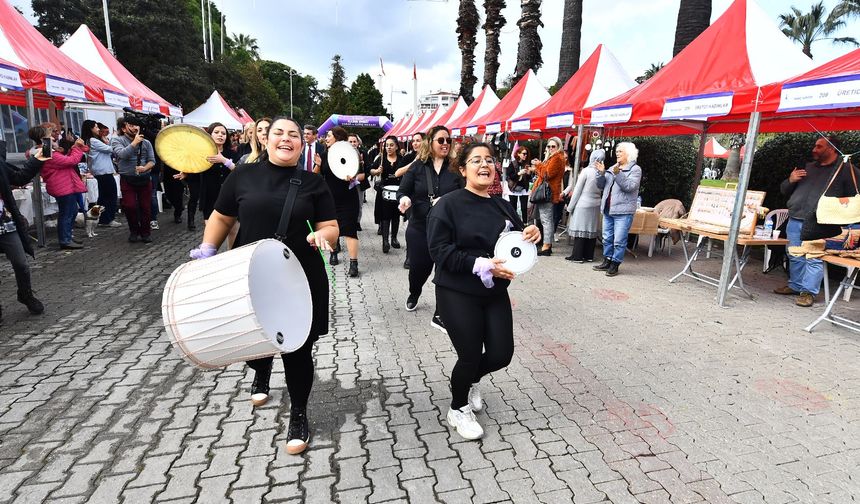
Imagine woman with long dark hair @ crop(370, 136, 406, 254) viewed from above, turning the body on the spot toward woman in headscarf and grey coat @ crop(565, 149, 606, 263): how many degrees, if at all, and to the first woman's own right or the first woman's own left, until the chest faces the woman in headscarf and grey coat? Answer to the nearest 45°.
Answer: approximately 90° to the first woman's own left

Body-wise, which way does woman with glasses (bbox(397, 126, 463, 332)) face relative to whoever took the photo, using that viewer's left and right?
facing the viewer

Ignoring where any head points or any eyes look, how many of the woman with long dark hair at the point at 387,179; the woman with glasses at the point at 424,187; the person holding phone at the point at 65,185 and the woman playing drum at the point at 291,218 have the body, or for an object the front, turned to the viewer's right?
1

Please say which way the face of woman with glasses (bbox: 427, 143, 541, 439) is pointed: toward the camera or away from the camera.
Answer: toward the camera

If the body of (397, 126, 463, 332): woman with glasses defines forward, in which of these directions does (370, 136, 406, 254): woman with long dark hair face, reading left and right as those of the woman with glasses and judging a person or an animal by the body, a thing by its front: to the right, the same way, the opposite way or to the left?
the same way

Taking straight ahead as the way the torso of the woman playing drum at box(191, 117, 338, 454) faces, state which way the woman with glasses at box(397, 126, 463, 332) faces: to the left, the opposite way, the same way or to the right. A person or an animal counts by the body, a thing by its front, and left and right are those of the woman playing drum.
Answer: the same way

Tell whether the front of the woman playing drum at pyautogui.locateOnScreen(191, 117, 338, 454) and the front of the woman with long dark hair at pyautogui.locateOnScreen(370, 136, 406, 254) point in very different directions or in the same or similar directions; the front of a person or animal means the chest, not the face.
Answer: same or similar directions

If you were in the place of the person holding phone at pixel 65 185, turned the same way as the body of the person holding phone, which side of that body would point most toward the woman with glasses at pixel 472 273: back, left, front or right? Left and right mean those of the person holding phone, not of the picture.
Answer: right

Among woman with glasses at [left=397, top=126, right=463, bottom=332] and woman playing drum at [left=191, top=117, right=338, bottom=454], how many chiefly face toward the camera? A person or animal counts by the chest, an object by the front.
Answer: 2

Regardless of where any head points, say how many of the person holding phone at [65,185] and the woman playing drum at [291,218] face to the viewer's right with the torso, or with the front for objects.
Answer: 1

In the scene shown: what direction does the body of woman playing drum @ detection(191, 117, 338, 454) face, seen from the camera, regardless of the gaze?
toward the camera

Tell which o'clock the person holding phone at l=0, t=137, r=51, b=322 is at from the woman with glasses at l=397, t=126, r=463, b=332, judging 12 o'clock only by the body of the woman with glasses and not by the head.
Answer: The person holding phone is roughly at 3 o'clock from the woman with glasses.

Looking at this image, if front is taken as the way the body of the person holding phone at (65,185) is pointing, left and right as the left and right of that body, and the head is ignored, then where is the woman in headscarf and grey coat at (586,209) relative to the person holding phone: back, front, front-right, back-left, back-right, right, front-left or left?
front-right

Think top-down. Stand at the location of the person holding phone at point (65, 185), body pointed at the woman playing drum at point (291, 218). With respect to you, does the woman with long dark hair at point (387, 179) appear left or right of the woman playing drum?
left

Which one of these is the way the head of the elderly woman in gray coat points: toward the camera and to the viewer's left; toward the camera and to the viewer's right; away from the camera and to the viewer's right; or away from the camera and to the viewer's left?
toward the camera and to the viewer's left

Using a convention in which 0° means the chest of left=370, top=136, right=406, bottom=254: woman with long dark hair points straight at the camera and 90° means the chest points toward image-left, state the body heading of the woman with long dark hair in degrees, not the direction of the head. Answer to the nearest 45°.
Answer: approximately 0°

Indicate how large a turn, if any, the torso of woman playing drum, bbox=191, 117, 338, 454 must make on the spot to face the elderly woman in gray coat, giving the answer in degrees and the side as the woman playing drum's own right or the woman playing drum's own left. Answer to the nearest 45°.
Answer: approximately 135° to the woman playing drum's own left

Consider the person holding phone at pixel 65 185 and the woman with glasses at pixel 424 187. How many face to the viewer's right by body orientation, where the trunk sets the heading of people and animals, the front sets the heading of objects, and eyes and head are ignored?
1
